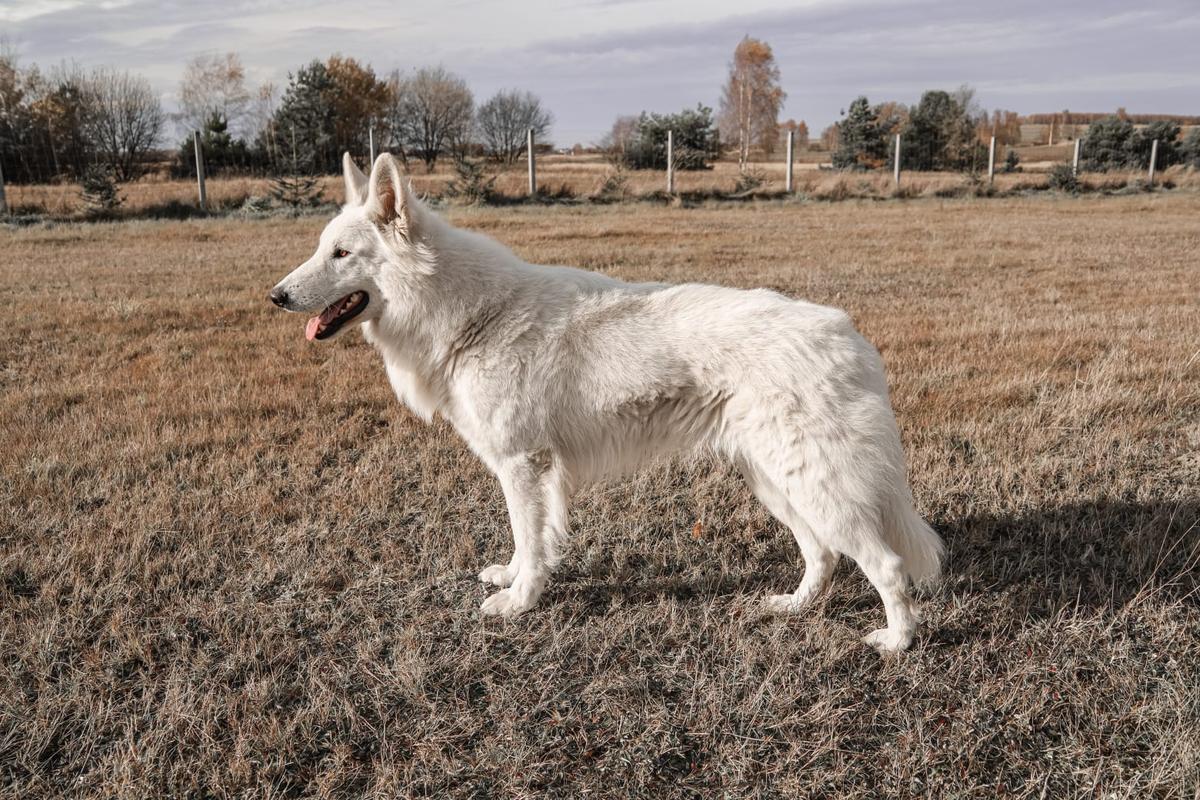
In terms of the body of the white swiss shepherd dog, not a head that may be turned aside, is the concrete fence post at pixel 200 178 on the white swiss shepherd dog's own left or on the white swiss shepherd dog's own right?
on the white swiss shepherd dog's own right

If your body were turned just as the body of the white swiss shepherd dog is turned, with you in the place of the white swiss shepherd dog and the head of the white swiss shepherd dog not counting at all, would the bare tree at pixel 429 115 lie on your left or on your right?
on your right

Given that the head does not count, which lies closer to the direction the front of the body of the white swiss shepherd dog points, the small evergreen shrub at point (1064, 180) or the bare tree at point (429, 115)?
the bare tree

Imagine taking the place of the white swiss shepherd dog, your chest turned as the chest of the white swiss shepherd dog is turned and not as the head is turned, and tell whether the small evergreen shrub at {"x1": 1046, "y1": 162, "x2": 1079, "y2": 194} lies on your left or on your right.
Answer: on your right

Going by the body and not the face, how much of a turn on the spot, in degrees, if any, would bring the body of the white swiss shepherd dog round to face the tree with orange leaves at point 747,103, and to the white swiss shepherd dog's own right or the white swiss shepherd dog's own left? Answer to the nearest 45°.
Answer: approximately 90° to the white swiss shepherd dog's own right

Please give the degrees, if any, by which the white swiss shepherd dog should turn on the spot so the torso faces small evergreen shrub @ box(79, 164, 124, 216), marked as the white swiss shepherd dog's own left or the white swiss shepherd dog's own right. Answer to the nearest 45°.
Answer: approximately 45° to the white swiss shepherd dog's own right

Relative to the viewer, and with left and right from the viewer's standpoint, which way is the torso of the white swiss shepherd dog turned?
facing to the left of the viewer

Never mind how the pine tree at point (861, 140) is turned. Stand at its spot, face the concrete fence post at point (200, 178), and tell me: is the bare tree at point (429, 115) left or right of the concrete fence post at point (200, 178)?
right

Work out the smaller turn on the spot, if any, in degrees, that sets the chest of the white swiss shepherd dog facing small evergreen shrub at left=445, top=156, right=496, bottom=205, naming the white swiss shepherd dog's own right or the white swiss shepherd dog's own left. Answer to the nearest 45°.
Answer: approximately 90° to the white swiss shepherd dog's own right

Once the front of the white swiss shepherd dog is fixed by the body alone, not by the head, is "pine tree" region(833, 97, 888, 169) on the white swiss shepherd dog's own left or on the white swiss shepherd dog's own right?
on the white swiss shepherd dog's own right

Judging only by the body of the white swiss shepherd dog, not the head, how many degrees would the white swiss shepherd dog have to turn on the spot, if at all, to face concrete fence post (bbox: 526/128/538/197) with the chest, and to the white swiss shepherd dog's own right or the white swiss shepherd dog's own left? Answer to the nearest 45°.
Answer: approximately 90° to the white swiss shepherd dog's own right
